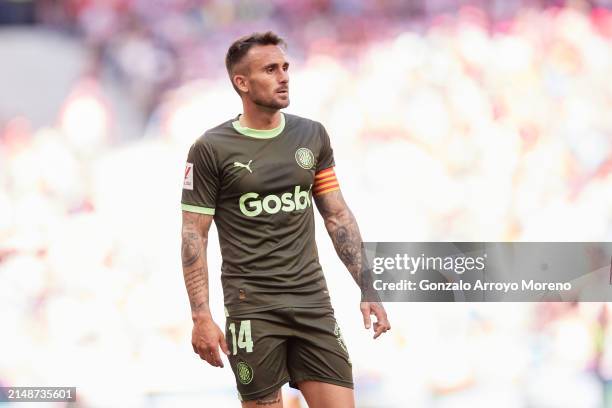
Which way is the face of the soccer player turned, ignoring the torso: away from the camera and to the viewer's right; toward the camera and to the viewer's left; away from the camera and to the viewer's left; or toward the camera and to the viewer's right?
toward the camera and to the viewer's right

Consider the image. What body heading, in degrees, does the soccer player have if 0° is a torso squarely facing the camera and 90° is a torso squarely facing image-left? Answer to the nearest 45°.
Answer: approximately 315°
